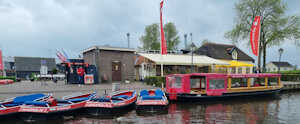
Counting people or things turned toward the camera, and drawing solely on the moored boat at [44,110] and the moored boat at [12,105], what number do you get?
0

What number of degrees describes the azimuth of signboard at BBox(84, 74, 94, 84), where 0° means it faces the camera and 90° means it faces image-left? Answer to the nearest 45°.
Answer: approximately 0°
